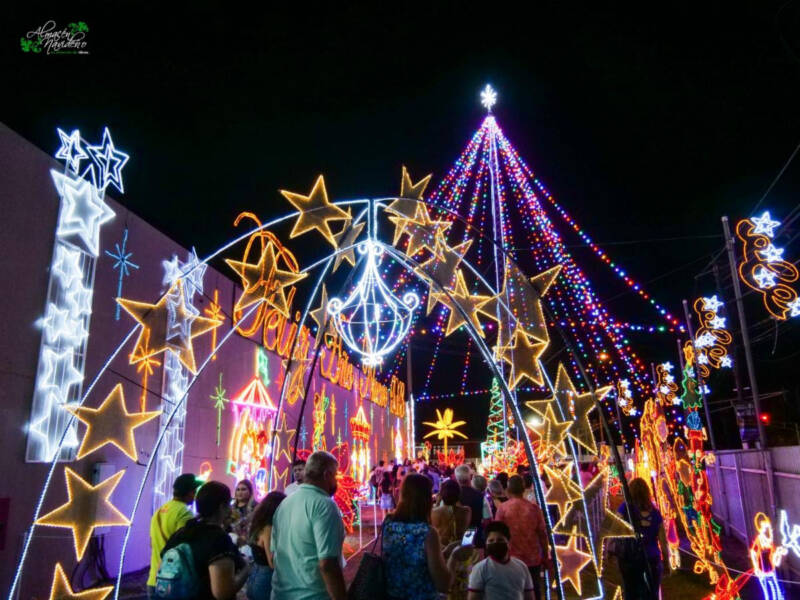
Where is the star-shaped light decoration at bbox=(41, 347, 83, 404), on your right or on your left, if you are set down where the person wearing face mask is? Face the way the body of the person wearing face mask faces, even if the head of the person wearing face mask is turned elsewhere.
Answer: on your right

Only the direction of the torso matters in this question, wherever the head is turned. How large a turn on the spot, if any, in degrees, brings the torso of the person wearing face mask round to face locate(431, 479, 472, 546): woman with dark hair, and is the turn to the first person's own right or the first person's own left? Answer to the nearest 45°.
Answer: approximately 180°

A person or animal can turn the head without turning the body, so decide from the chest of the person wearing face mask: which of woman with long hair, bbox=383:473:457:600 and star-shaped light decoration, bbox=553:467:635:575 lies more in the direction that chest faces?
the woman with long hair

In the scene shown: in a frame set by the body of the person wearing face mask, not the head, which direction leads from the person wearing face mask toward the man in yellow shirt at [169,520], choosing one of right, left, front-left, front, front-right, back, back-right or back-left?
right

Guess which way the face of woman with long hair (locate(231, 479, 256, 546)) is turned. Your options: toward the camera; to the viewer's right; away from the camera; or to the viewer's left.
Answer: toward the camera

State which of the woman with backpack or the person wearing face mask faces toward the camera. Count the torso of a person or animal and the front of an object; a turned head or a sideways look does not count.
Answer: the person wearing face mask

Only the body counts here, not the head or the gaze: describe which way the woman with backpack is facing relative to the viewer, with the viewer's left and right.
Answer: facing away from the viewer and to the right of the viewer

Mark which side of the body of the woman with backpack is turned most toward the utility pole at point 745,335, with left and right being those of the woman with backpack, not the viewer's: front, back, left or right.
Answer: front

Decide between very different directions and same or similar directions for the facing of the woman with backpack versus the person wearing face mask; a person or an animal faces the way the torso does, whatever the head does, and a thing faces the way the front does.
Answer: very different directions

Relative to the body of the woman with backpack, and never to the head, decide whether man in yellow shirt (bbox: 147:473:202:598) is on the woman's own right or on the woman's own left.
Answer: on the woman's own left

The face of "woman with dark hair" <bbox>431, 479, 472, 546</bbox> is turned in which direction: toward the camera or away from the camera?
away from the camera

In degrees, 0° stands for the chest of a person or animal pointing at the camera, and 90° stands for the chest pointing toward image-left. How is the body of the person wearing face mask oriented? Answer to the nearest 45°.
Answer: approximately 0°

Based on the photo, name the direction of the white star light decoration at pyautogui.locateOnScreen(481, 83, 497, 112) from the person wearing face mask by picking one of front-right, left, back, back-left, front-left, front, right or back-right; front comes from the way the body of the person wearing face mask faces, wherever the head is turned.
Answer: back

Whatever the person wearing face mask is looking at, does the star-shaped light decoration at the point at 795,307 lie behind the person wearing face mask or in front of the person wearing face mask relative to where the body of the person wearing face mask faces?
behind
